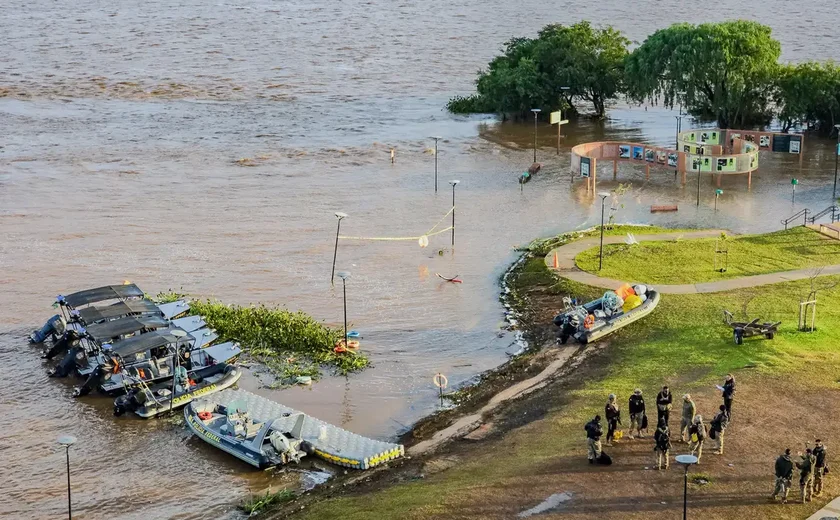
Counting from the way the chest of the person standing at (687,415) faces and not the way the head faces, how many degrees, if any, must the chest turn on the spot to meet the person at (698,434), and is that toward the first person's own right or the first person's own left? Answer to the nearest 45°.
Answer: approximately 45° to the first person's own left

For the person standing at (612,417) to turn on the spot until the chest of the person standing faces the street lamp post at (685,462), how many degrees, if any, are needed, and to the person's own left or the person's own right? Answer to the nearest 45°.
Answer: approximately 45° to the person's own right

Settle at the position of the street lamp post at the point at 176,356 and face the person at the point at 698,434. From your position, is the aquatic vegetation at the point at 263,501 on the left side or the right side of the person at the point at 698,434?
right

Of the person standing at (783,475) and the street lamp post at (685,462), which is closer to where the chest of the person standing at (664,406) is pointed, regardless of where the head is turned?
the street lamp post

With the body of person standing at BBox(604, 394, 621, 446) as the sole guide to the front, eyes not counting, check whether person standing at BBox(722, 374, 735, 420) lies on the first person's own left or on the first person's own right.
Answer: on the first person's own left

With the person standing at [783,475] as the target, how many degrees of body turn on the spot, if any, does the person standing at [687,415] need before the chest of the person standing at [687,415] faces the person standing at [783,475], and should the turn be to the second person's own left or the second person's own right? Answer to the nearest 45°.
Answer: approximately 90° to the second person's own left

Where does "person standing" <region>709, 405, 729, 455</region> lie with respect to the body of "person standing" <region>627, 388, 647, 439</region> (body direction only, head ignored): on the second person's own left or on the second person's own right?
on the second person's own left

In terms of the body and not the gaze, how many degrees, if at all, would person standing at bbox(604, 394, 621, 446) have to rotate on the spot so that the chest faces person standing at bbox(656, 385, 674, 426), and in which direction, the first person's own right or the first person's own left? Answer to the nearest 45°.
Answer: approximately 45° to the first person's own left

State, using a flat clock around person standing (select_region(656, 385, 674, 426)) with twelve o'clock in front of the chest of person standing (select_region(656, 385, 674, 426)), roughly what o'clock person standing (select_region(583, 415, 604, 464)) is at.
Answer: person standing (select_region(583, 415, 604, 464)) is roughly at 2 o'clock from person standing (select_region(656, 385, 674, 426)).

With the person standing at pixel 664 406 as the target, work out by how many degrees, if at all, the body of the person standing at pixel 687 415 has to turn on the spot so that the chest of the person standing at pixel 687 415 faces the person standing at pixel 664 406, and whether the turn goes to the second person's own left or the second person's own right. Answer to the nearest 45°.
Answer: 0° — they already face them
